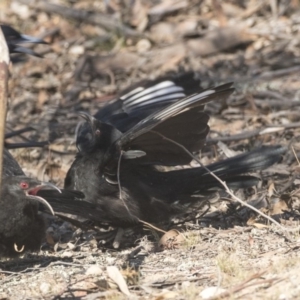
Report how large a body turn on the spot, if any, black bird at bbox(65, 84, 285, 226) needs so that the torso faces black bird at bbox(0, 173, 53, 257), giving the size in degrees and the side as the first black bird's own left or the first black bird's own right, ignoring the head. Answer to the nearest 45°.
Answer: approximately 45° to the first black bird's own left

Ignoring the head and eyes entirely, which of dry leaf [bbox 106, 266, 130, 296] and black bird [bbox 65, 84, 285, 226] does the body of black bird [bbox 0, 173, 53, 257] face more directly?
the black bird

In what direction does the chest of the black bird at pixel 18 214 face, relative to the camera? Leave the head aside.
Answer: to the viewer's right

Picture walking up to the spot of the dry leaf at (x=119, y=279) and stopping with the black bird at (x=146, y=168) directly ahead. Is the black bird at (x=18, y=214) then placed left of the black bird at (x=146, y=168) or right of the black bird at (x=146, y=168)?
left

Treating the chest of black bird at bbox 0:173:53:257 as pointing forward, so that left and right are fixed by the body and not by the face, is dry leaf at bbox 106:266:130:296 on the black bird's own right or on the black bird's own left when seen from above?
on the black bird's own right

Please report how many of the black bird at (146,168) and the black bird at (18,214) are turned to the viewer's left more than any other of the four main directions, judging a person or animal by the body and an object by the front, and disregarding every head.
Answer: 1

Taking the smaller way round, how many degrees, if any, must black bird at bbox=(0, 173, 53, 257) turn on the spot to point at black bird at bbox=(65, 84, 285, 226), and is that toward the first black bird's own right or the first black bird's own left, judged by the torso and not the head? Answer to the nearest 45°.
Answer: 0° — it already faces it

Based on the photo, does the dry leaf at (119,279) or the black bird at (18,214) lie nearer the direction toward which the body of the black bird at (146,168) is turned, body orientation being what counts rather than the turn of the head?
the black bird

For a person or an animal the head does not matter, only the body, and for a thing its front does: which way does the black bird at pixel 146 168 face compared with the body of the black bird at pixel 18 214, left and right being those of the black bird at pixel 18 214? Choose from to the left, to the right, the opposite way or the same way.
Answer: the opposite way

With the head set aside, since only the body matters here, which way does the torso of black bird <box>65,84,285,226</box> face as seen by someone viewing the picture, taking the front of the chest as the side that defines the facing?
to the viewer's left

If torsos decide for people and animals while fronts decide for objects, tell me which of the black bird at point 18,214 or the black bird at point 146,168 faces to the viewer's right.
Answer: the black bird at point 18,214

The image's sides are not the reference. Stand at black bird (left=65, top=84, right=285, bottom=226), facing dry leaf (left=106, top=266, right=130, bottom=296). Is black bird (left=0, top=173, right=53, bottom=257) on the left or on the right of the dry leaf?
right

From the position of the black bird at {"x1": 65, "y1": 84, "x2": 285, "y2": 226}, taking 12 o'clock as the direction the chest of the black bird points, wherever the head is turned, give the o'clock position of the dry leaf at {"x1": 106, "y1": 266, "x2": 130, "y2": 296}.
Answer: The dry leaf is roughly at 9 o'clock from the black bird.
